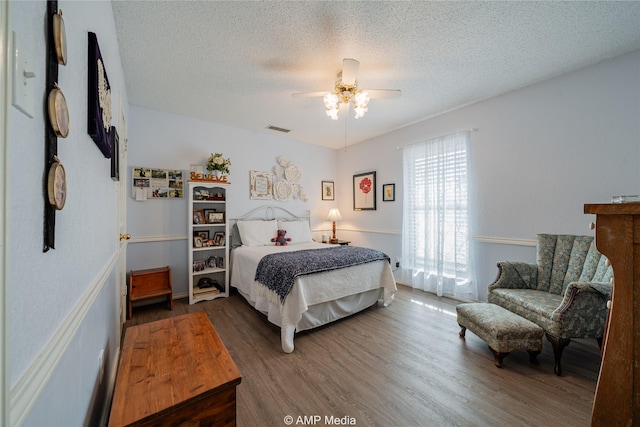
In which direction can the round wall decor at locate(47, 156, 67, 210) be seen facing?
to the viewer's right

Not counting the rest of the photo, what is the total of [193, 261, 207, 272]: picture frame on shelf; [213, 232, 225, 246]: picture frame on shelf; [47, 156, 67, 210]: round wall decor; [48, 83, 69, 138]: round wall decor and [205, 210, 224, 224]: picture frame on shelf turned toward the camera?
3

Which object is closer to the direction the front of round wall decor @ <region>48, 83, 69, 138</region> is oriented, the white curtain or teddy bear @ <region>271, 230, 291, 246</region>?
the white curtain

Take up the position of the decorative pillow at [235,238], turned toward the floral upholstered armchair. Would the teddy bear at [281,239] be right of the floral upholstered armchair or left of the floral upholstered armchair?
left

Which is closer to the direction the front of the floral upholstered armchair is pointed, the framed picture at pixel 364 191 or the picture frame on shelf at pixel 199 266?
the picture frame on shelf

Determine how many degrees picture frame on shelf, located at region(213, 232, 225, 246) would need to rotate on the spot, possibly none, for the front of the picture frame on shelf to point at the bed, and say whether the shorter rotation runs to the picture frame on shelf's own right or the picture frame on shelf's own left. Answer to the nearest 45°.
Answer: approximately 45° to the picture frame on shelf's own left

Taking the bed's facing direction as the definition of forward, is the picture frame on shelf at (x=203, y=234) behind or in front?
behind

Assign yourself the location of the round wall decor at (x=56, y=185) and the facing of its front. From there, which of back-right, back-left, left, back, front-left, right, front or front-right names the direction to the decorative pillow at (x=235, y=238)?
front-left

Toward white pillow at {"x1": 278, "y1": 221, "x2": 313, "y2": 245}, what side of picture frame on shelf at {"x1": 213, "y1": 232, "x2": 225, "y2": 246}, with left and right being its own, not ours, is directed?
left

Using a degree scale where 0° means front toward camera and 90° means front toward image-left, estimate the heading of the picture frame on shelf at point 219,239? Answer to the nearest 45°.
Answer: approximately 0°

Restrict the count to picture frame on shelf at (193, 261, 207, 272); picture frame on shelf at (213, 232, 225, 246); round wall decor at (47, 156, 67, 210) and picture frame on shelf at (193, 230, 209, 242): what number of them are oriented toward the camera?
3
